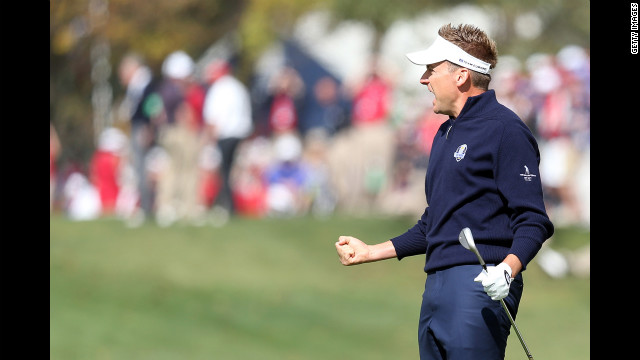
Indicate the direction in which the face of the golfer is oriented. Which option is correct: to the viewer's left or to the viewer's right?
to the viewer's left

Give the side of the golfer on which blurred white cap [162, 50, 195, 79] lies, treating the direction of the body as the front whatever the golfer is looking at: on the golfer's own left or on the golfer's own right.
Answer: on the golfer's own right

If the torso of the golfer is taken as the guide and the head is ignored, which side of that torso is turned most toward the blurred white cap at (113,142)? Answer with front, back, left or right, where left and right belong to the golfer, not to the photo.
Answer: right

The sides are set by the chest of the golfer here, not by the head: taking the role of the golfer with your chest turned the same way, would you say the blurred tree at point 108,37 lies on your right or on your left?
on your right

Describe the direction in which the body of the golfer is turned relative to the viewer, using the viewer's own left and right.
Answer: facing the viewer and to the left of the viewer
